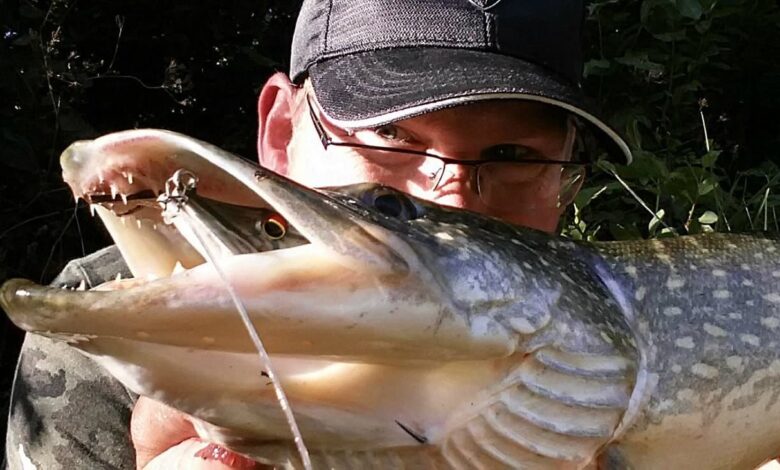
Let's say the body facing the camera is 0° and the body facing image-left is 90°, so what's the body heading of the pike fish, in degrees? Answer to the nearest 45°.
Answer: approximately 90°
